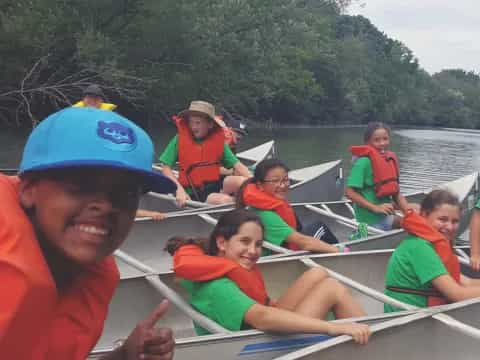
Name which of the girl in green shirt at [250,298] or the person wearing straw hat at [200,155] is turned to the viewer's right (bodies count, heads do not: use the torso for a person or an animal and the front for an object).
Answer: the girl in green shirt

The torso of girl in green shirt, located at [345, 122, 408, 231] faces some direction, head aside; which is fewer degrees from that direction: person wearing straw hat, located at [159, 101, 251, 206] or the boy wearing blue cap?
the boy wearing blue cap

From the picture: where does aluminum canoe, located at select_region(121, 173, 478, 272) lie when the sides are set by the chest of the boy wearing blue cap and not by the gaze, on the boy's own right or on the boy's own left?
on the boy's own left

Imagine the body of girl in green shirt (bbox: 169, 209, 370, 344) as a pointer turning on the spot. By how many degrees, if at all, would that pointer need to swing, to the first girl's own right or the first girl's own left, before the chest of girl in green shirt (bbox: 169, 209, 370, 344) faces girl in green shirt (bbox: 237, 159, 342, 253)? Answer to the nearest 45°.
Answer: approximately 90° to the first girl's own left

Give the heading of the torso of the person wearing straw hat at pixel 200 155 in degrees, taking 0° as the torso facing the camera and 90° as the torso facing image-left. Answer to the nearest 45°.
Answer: approximately 0°

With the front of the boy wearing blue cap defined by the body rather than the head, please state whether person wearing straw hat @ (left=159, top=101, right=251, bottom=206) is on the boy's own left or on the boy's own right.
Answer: on the boy's own left

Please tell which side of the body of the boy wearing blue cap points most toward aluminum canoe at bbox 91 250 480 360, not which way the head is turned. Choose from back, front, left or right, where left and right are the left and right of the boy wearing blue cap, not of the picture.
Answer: left

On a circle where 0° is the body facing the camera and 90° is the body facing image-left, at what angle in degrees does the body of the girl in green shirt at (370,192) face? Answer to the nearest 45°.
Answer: approximately 315°
